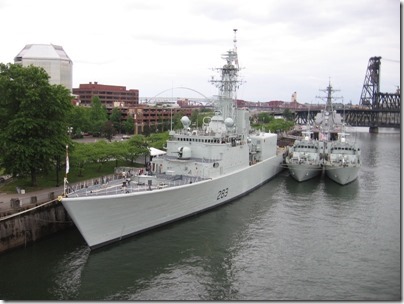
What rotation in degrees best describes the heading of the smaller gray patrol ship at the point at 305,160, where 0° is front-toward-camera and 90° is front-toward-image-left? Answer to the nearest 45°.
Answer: approximately 0°

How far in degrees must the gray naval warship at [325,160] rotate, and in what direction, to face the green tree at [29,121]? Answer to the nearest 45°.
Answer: approximately 45° to its right

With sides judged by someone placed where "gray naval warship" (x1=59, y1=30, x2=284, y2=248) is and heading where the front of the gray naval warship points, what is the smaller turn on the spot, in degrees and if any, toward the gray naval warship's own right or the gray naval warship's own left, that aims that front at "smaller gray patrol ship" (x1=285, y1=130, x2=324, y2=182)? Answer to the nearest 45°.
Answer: approximately 180°

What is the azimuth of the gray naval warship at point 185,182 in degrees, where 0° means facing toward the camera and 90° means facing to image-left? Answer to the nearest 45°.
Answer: approximately 45°

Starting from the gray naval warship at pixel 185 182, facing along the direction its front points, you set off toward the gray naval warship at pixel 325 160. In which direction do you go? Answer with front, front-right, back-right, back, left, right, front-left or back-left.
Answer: back
